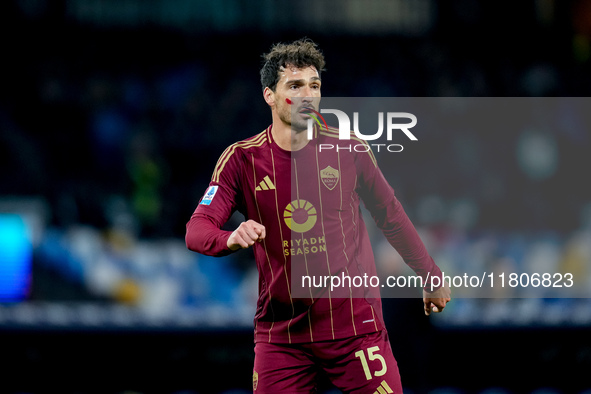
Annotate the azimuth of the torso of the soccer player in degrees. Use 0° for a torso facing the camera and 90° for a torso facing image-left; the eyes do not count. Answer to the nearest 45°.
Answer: approximately 0°
